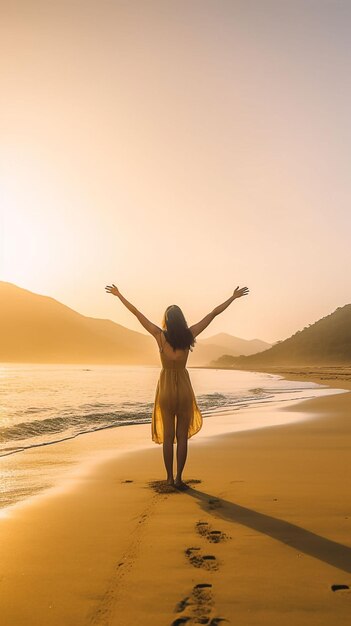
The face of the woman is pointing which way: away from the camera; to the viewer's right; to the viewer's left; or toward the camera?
away from the camera

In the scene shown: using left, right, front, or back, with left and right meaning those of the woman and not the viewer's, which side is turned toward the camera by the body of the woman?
back
